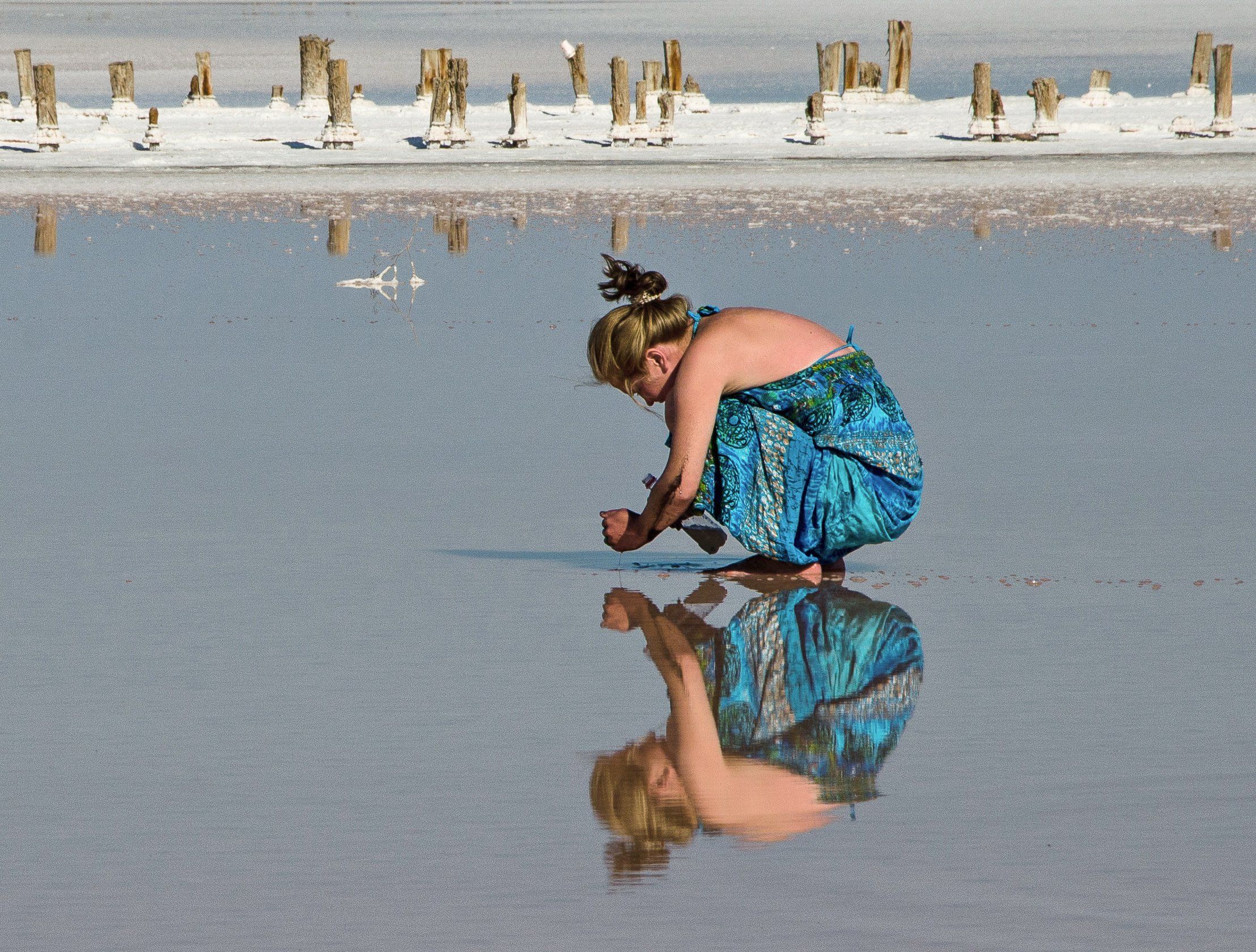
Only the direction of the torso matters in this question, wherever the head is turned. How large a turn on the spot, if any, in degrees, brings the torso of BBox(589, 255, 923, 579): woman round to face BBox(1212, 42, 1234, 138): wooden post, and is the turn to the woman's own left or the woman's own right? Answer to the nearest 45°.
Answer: approximately 90° to the woman's own right

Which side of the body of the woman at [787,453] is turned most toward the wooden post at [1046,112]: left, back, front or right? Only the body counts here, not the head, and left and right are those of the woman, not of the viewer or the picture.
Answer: right

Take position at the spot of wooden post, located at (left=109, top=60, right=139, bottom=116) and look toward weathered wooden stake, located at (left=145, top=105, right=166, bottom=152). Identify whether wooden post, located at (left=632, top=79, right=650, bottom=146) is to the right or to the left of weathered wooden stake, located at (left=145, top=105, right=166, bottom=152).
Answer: left

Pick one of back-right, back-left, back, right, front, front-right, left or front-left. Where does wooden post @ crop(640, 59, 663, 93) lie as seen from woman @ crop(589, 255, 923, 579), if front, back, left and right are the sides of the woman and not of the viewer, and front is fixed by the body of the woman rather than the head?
right

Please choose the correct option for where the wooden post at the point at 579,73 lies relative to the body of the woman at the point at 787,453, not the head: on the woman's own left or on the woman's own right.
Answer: on the woman's own right

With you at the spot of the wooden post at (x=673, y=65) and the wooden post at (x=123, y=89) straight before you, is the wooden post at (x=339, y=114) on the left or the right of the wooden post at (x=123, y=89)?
left

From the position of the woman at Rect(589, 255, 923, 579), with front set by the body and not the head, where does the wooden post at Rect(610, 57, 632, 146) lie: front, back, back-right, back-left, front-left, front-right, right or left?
right

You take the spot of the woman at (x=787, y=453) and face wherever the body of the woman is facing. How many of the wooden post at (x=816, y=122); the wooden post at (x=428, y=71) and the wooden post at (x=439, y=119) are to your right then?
3

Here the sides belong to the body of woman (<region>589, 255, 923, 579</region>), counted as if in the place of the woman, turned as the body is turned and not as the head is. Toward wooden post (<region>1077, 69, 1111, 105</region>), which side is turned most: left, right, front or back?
right

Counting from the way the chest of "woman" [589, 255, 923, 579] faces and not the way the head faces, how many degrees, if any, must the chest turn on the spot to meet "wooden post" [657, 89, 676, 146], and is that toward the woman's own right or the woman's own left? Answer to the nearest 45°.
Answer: approximately 90° to the woman's own right

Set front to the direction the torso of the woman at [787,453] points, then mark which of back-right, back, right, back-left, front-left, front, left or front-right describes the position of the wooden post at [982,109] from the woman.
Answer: right

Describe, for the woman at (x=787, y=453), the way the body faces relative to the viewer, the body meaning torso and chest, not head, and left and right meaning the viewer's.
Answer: facing to the left of the viewer

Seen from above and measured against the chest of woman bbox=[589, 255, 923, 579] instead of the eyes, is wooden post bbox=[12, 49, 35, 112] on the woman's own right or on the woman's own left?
on the woman's own right

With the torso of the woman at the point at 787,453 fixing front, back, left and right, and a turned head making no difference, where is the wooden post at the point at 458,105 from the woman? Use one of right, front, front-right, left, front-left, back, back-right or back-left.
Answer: right

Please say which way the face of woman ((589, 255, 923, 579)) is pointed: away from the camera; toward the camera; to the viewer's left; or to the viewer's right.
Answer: to the viewer's left
